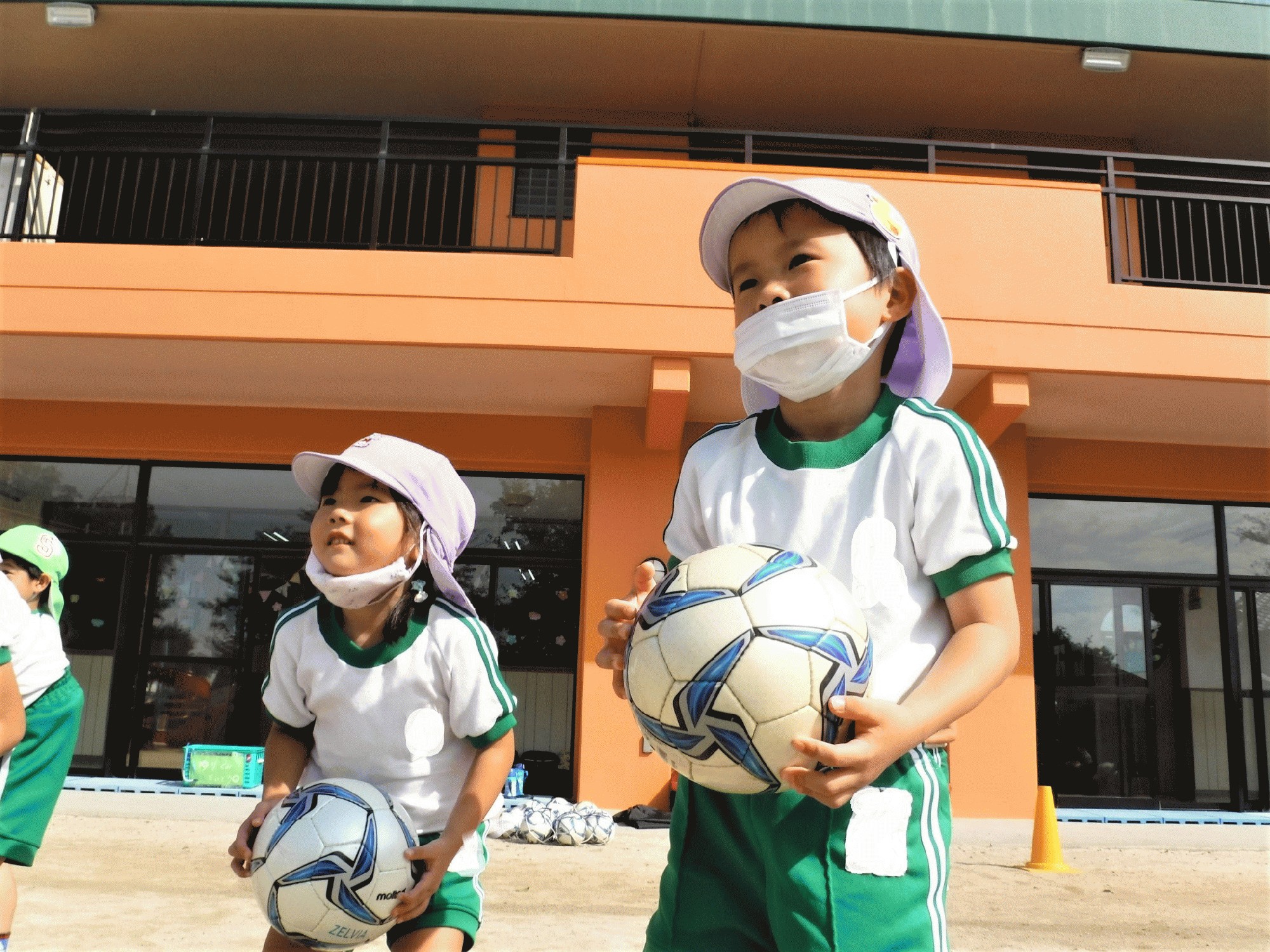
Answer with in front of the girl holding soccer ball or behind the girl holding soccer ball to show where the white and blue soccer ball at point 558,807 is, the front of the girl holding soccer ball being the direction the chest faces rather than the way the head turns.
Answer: behind

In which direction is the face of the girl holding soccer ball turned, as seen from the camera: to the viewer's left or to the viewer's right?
to the viewer's left

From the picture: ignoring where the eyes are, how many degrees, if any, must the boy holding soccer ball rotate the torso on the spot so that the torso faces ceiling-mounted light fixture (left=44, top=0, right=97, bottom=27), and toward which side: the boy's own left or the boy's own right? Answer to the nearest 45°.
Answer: approximately 90° to the boy's own right

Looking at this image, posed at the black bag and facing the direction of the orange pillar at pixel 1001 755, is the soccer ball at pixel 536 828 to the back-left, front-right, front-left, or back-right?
back-right

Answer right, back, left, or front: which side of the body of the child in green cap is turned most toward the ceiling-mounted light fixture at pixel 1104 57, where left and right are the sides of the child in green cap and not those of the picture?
back

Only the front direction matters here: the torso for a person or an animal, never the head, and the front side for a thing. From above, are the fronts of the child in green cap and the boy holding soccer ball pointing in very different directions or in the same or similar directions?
same or similar directions

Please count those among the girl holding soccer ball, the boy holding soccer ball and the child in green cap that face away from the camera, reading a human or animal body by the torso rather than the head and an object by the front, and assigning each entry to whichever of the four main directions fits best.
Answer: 0

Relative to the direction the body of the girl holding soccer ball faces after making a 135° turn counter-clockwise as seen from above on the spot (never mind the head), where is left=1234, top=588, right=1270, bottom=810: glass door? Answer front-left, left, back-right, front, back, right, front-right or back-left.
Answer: front-left

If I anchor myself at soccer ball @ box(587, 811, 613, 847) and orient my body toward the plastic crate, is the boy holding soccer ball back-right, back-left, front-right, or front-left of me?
back-left

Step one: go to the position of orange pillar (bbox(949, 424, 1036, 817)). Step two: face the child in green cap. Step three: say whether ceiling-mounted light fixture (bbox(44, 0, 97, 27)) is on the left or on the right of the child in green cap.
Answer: right

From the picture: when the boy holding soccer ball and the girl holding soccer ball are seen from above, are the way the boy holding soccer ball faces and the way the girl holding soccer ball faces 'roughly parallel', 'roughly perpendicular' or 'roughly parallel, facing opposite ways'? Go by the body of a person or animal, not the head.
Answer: roughly parallel

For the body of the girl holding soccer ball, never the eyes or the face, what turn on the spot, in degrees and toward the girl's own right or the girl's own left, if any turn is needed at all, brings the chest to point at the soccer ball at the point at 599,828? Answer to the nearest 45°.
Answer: approximately 135° to the girl's own right
